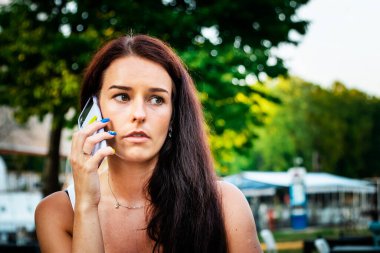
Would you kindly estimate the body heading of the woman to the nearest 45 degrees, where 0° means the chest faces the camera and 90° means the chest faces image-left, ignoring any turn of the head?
approximately 0°

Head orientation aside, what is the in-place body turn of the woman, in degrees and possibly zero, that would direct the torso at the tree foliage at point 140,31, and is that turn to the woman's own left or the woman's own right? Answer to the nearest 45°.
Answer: approximately 180°
